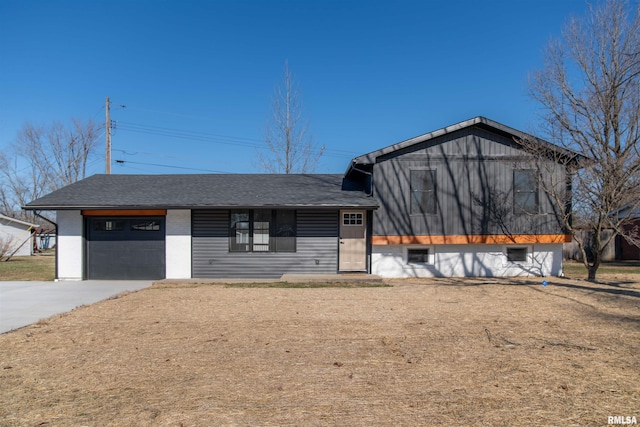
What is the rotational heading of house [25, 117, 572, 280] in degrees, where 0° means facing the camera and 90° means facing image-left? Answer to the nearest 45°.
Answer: approximately 0°

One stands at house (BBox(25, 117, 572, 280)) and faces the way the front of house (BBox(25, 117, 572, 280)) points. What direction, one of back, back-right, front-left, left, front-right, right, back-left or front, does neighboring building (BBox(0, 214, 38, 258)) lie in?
back-right
